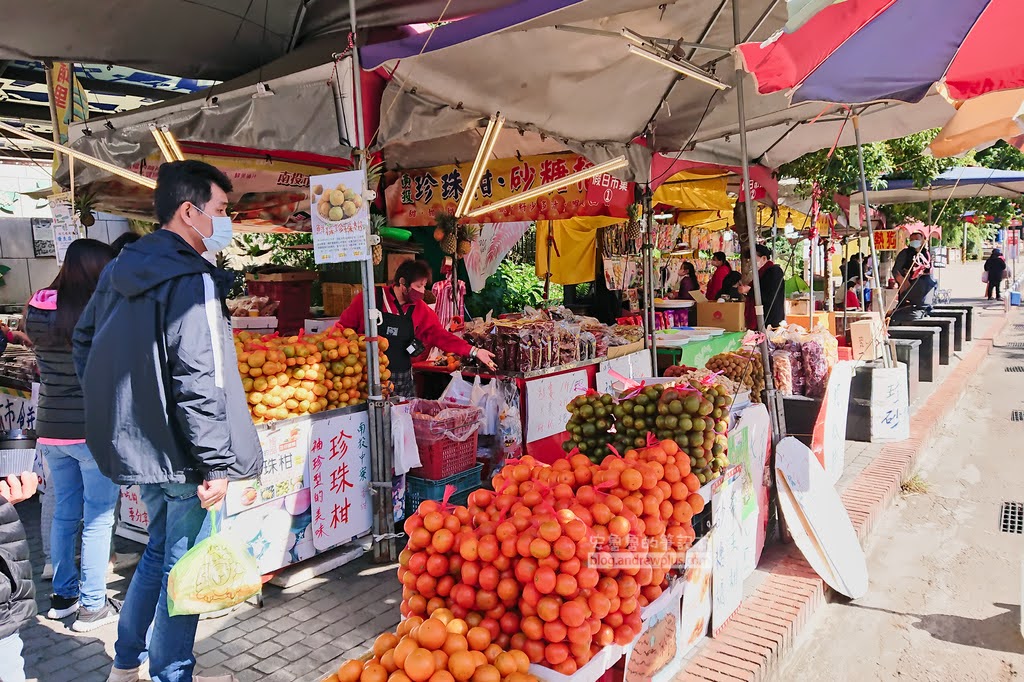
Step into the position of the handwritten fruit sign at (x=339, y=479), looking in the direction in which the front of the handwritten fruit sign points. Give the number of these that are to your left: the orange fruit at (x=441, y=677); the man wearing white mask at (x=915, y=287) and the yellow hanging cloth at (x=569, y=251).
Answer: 2

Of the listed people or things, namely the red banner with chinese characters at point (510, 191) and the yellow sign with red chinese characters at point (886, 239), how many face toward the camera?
2

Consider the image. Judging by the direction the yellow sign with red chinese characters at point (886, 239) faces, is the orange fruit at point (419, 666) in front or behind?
in front

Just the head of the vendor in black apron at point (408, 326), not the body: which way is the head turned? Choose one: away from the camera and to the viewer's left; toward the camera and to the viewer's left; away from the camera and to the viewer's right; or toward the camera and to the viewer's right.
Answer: toward the camera and to the viewer's right

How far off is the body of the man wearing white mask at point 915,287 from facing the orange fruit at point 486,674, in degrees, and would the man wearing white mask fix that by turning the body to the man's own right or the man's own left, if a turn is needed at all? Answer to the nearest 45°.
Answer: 0° — they already face it

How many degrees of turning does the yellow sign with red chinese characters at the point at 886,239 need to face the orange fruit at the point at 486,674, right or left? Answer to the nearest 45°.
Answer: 0° — it already faces it

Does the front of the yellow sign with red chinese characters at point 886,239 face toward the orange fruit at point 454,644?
yes

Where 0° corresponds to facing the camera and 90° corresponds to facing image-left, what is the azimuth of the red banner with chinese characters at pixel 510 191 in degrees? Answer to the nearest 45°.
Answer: approximately 0°

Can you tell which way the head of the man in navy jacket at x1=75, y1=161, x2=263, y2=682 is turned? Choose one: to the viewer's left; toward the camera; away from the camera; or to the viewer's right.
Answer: to the viewer's right

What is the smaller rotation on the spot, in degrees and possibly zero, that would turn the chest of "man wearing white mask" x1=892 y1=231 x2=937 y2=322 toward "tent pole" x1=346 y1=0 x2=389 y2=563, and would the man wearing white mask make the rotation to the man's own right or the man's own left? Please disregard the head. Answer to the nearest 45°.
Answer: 0° — they already face it

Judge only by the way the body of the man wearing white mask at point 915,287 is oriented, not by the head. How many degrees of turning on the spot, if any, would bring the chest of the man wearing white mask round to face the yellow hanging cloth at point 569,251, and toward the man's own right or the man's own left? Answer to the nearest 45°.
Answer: approximately 45° to the man's own right
